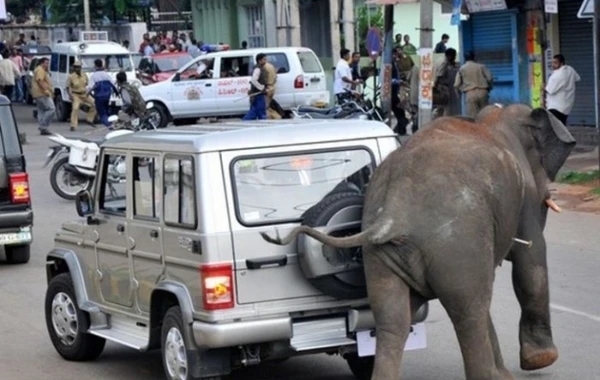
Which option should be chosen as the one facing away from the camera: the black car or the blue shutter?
the black car

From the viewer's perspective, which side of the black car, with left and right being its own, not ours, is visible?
back

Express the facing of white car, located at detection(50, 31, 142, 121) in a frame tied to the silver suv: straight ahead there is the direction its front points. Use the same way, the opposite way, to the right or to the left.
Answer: the opposite way

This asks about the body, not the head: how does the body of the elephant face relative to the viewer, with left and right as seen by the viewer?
facing away from the viewer and to the right of the viewer

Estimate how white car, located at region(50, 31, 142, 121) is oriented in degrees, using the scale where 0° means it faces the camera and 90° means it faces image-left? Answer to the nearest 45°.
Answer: approximately 315°

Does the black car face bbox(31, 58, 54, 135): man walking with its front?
yes

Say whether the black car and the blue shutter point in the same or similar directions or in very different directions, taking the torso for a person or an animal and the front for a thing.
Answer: very different directions

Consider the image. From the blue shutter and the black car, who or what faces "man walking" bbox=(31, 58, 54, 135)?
the black car

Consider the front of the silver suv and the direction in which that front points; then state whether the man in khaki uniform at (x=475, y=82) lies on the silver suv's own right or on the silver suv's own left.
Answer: on the silver suv's own right

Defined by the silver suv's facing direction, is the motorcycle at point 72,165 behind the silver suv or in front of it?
in front
